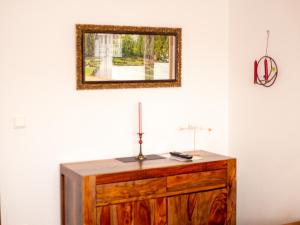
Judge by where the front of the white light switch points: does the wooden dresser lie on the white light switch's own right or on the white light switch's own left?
on the white light switch's own left

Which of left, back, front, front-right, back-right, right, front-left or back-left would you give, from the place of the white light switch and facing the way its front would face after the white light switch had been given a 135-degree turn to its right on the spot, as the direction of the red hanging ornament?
back-right

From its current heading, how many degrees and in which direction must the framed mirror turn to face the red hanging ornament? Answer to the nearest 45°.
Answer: approximately 45° to its left

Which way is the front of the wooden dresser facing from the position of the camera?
facing the viewer and to the right of the viewer

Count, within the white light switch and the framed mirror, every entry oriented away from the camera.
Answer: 0

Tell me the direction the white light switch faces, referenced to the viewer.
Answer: facing the viewer

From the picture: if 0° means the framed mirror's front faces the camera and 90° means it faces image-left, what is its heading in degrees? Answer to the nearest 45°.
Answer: approximately 315°

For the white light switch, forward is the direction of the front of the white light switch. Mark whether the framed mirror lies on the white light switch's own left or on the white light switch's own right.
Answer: on the white light switch's own left

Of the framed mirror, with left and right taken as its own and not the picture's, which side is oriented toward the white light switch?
right

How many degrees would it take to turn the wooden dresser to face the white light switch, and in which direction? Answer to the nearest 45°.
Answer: approximately 135° to its right

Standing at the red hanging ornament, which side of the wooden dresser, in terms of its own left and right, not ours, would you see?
left
